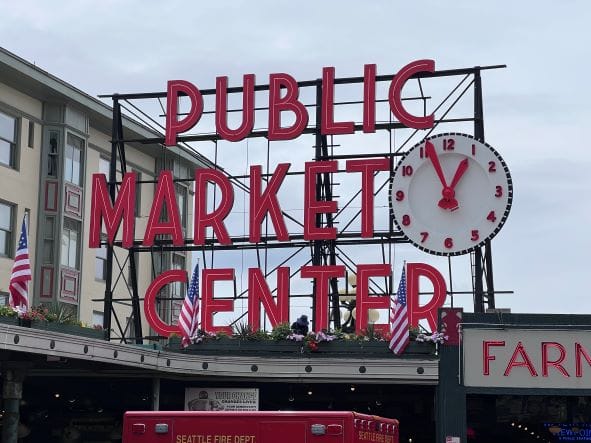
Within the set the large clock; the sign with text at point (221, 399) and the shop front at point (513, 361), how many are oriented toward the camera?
3

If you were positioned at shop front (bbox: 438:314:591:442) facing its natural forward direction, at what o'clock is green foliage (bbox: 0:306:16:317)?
The green foliage is roughly at 2 o'clock from the shop front.

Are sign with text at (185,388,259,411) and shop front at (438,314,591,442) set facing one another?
no

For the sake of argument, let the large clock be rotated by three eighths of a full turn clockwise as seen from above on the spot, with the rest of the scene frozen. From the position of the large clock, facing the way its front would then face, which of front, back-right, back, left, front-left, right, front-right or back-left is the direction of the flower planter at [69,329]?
left

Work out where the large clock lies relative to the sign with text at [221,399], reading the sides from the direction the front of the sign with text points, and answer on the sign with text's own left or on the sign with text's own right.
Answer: on the sign with text's own left

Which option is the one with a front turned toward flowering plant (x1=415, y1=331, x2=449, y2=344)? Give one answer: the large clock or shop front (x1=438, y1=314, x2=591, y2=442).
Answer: the large clock

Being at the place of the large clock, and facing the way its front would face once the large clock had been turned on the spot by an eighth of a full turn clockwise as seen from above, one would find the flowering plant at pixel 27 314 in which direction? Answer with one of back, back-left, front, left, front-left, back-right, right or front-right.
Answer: front

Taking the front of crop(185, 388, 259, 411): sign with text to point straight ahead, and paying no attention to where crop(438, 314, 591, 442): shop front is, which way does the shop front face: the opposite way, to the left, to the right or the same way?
the same way

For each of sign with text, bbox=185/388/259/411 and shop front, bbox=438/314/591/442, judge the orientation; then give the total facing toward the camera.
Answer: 2

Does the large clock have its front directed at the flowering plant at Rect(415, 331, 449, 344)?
yes

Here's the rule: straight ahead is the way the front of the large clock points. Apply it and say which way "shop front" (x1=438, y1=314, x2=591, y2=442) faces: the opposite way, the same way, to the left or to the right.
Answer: the same way

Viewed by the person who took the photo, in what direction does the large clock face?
facing the viewer

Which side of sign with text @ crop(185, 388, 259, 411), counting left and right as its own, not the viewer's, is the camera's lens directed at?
front
